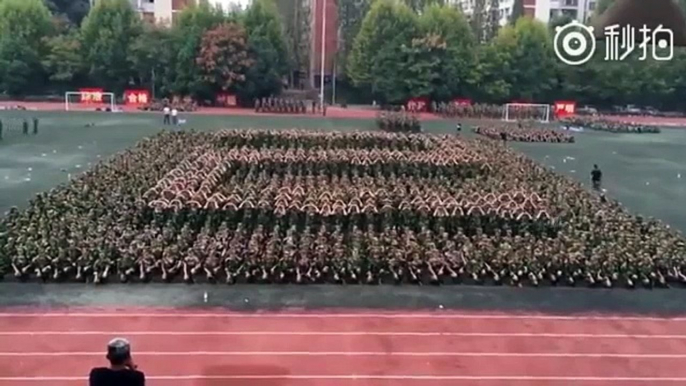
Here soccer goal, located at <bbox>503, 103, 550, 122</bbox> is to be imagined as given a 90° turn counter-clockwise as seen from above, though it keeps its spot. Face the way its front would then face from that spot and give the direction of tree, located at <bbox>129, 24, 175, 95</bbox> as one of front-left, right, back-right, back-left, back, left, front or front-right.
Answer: back

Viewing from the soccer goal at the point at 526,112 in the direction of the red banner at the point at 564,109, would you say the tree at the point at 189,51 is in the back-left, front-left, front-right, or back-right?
back-left

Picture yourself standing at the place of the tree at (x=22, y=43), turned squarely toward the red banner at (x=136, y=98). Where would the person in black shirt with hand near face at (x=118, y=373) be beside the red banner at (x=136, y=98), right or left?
right

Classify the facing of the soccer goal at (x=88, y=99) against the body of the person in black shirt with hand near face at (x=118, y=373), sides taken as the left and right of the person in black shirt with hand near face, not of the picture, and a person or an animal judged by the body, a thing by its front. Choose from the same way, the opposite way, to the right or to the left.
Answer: the opposite way

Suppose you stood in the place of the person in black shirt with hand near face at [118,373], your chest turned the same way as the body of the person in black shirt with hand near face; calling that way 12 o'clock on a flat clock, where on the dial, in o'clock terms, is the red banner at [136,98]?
The red banner is roughly at 12 o'clock from the person in black shirt with hand near face.

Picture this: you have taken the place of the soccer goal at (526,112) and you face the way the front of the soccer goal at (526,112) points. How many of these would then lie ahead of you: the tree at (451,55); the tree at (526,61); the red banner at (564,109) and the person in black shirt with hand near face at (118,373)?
1

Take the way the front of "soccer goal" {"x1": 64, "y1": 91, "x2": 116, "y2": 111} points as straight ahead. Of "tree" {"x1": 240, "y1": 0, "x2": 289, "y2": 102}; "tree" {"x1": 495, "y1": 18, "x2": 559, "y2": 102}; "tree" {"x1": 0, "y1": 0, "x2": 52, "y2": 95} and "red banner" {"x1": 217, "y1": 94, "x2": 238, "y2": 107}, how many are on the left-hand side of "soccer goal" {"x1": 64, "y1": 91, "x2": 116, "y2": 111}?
3

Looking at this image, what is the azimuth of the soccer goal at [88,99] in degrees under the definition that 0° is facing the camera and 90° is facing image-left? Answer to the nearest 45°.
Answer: approximately 0°

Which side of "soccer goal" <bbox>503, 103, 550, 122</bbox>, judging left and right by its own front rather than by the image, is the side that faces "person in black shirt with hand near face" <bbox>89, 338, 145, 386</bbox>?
front

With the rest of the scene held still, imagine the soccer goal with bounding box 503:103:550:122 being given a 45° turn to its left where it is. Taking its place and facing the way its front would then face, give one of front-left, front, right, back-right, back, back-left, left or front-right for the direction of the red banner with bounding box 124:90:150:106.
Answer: back-right

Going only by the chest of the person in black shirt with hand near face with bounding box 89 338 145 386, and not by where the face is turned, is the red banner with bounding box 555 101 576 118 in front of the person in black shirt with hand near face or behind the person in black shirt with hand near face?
in front

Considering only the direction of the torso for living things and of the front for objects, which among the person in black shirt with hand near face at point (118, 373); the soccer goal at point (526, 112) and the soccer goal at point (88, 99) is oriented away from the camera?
the person in black shirt with hand near face

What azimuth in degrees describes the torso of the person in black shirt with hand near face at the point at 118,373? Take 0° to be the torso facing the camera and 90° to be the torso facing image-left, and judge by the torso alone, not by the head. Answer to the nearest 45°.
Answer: approximately 180°

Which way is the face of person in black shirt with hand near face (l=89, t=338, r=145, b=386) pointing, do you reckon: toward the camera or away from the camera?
away from the camera

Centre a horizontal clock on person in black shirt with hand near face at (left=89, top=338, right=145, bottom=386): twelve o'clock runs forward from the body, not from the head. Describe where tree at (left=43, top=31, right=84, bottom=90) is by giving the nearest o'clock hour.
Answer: The tree is roughly at 12 o'clock from the person in black shirt with hand near face.

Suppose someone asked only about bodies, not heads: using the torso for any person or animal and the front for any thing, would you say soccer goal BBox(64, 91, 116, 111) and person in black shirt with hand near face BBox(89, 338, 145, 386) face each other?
yes

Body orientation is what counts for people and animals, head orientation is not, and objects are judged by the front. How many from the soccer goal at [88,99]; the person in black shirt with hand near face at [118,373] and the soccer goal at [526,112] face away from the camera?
1

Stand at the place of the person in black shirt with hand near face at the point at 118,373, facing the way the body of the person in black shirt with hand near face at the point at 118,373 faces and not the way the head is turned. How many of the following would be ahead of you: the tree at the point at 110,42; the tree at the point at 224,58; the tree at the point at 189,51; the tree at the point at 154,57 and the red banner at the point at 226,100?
5
